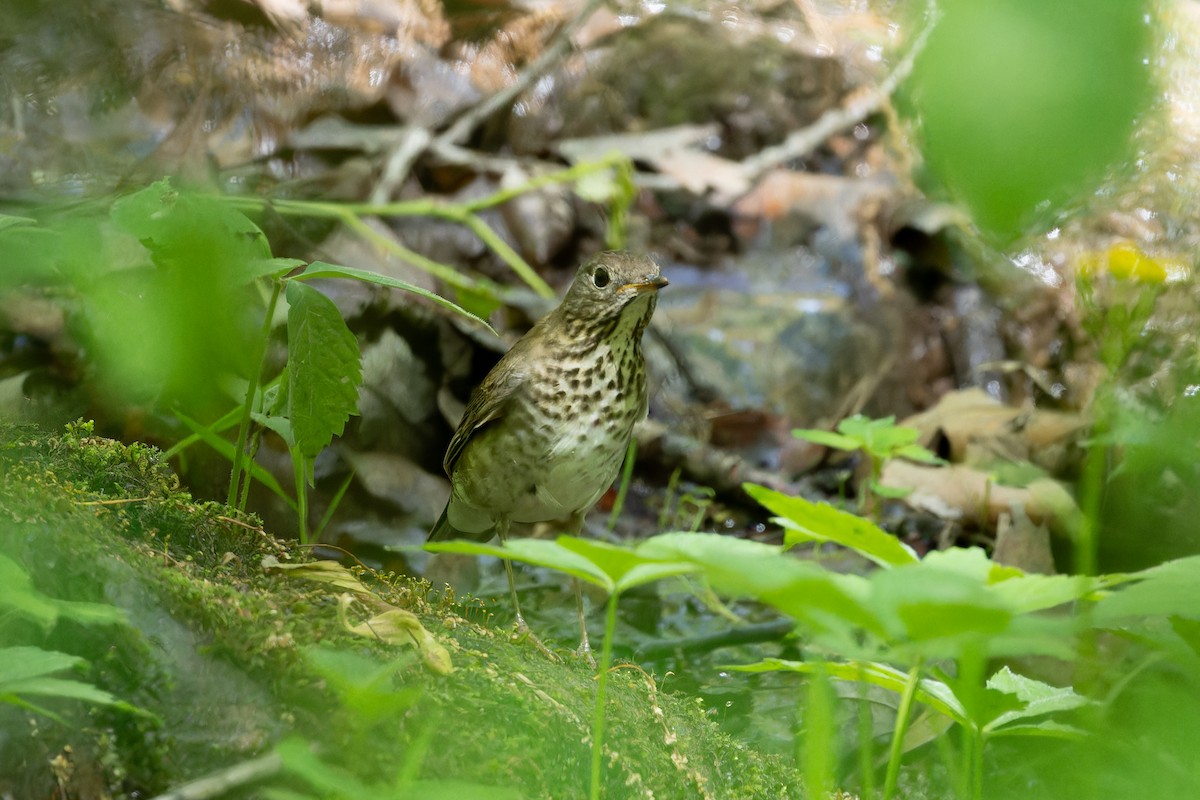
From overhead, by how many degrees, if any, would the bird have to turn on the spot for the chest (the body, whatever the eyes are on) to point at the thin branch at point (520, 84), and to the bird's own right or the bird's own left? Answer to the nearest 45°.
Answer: approximately 135° to the bird's own left

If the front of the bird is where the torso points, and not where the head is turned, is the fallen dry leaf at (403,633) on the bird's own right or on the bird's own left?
on the bird's own right

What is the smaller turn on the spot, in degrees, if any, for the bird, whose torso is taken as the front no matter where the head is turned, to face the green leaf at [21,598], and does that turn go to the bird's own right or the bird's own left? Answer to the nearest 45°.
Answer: approximately 45° to the bird's own right

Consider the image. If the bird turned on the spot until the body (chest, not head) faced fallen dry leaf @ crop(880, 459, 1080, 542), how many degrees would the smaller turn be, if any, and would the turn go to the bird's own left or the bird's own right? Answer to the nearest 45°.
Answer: approximately 90° to the bird's own left

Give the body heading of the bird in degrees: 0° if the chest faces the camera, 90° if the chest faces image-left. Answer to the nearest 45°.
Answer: approximately 315°
